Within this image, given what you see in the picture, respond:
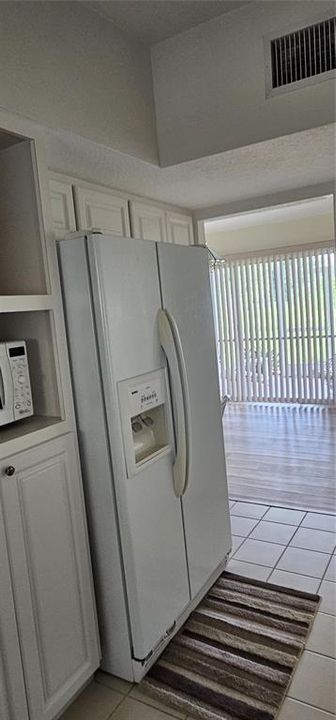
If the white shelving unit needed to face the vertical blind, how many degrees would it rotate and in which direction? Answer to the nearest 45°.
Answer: approximately 90° to its left

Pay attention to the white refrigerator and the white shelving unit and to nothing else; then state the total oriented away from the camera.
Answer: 0

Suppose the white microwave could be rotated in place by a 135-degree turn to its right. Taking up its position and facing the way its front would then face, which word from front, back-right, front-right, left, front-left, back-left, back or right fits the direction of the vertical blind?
back-right

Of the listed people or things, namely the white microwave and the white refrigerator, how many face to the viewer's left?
0

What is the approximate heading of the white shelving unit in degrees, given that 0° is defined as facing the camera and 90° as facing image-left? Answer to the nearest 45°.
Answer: approximately 315°

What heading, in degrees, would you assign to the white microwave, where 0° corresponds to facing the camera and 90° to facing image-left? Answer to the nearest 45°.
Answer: approximately 315°

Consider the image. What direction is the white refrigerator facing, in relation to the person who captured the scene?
facing the viewer and to the right of the viewer
